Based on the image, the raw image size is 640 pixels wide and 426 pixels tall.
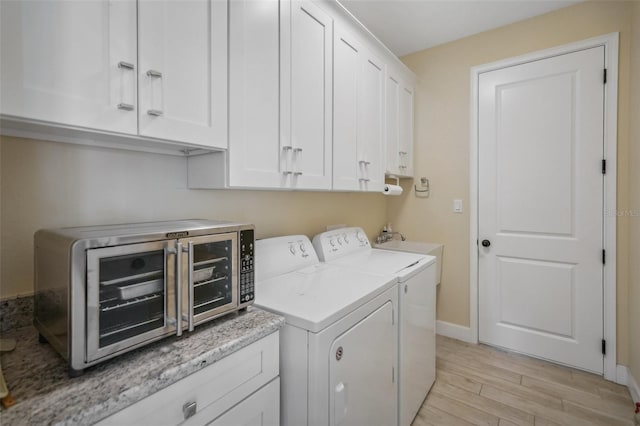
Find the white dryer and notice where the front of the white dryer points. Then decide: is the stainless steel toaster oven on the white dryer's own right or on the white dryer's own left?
on the white dryer's own right

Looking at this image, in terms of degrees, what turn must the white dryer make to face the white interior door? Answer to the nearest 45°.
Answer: approximately 90° to its left

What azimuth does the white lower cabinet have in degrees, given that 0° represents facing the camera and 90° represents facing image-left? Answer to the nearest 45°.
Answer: approximately 315°

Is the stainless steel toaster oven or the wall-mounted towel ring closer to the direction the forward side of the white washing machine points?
the stainless steel toaster oven

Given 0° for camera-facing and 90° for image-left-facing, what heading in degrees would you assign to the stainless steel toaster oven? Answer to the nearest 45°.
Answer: approximately 315°

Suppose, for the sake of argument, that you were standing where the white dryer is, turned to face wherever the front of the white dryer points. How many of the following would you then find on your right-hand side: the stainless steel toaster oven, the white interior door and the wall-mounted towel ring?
1
